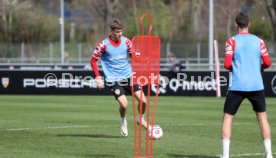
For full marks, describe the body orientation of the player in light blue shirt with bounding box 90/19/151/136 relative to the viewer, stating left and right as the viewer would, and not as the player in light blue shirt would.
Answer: facing the viewer and to the right of the viewer

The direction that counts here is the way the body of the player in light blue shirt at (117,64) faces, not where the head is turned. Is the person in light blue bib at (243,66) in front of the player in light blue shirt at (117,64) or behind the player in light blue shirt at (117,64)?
in front

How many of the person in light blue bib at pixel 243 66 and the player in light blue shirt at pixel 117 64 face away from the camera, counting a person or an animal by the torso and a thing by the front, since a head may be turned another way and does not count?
1

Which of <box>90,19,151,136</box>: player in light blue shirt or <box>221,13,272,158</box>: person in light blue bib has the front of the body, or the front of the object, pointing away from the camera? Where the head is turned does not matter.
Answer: <box>221,13,272,158</box>: person in light blue bib

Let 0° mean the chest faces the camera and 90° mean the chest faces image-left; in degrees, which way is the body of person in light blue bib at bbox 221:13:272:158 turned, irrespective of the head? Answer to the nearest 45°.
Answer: approximately 180°
